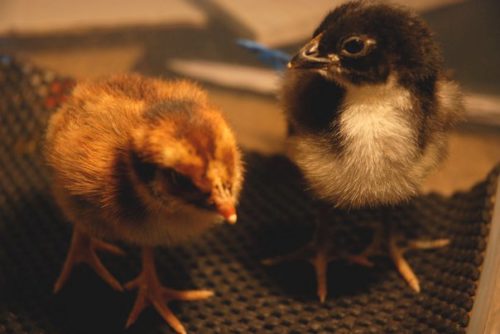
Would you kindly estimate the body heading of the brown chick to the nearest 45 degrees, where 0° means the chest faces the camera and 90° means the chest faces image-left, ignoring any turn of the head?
approximately 315°
